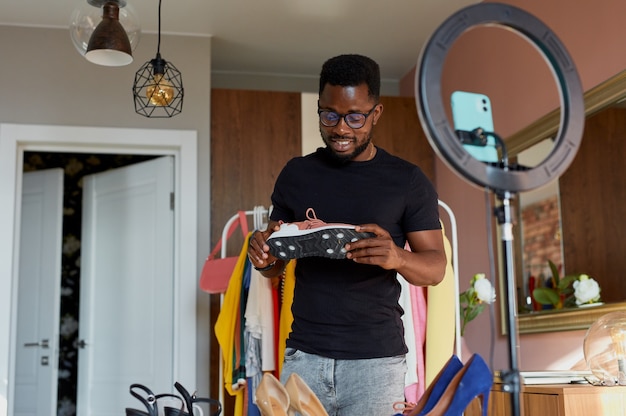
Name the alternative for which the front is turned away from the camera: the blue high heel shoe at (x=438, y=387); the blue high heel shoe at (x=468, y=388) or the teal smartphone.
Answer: the teal smartphone

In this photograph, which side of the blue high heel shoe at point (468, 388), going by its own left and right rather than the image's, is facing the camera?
left

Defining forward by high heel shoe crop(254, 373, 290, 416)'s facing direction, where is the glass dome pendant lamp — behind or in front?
behind

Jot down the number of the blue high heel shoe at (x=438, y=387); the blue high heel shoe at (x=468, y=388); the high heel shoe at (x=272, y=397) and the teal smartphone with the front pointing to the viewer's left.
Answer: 2

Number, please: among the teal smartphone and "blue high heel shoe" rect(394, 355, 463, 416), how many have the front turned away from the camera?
1

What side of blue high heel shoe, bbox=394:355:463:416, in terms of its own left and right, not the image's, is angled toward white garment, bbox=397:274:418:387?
right

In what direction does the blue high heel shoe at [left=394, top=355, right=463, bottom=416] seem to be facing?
to the viewer's left
